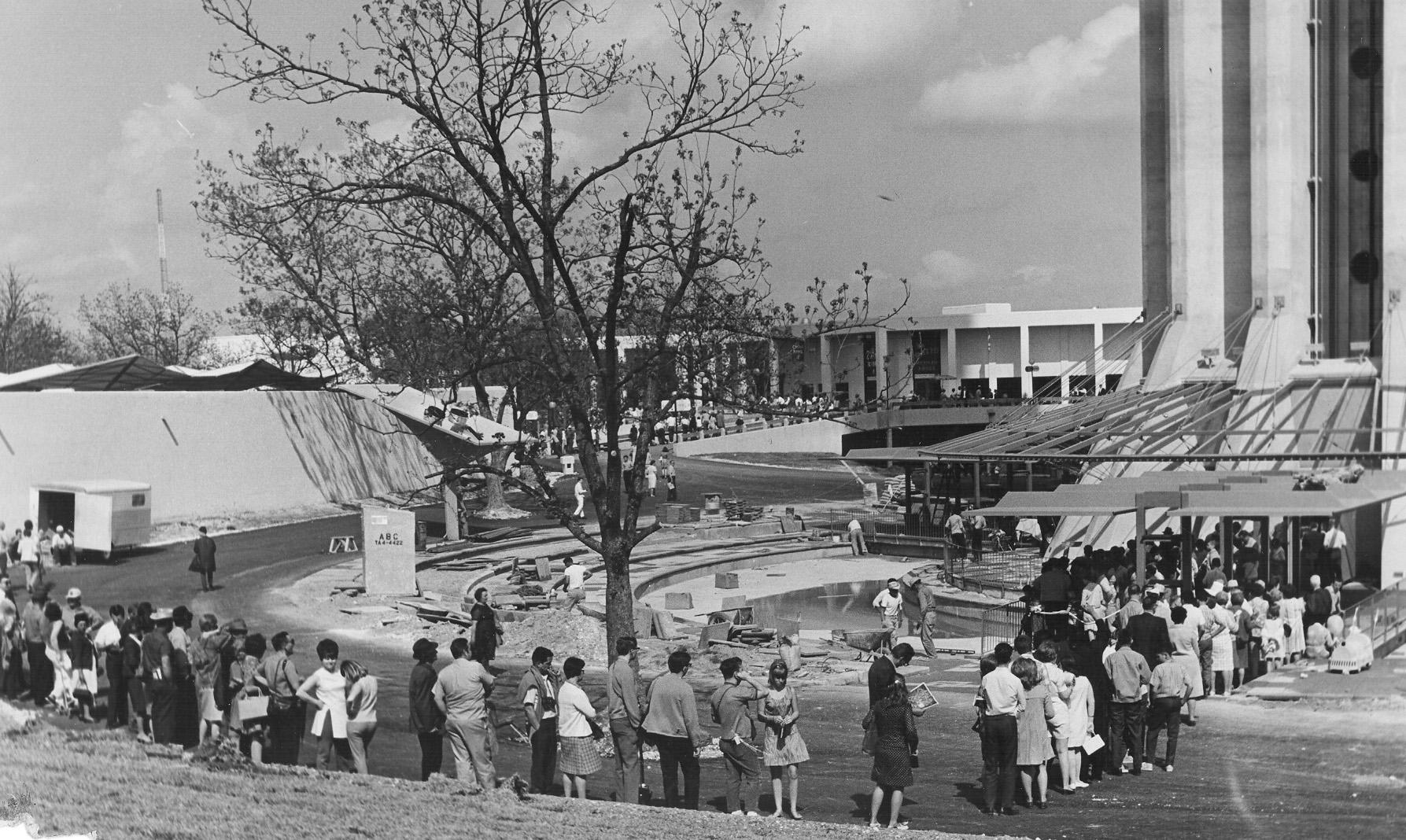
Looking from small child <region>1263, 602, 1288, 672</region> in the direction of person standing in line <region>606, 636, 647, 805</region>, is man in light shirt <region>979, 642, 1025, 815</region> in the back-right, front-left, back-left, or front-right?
front-left

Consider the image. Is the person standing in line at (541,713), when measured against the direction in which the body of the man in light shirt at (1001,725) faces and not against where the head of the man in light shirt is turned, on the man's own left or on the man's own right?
on the man's own left

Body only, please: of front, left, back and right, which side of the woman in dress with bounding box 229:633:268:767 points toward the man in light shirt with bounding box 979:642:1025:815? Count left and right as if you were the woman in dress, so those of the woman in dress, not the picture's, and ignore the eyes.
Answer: right

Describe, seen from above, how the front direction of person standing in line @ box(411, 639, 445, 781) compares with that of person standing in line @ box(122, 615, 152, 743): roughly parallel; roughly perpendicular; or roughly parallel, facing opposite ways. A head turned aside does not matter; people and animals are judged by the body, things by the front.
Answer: roughly parallel

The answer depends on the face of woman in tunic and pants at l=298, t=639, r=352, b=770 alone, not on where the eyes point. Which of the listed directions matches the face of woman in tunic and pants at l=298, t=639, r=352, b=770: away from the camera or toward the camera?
toward the camera

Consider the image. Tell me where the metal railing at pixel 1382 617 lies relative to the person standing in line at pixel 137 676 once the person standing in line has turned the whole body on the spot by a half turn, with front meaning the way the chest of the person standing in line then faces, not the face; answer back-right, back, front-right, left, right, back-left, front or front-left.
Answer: back

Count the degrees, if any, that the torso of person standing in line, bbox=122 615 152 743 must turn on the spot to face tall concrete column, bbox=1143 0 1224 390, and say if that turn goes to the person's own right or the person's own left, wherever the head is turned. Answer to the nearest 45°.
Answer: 0° — they already face it

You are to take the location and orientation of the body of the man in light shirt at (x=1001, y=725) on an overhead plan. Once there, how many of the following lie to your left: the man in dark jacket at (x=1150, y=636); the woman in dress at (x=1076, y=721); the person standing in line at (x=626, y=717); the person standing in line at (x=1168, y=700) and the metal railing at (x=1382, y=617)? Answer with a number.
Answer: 1

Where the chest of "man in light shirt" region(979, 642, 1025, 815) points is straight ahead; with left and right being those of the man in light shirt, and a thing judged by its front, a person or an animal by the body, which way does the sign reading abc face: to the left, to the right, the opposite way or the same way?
the opposite way

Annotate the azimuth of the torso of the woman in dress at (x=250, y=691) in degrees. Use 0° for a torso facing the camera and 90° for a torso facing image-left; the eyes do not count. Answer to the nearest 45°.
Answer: approximately 225°

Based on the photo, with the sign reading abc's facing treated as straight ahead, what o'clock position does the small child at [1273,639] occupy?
The small child is roughly at 10 o'clock from the sign reading abc.

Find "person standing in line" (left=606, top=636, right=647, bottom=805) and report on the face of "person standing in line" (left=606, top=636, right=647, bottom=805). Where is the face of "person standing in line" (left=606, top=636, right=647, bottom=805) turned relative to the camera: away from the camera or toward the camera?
away from the camera

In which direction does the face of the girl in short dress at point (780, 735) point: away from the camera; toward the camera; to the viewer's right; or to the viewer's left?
toward the camera

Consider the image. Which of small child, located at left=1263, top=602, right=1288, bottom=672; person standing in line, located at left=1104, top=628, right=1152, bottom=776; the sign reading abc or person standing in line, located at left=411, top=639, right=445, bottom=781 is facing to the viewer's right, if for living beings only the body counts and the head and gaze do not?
person standing in line, located at left=411, top=639, right=445, bottom=781

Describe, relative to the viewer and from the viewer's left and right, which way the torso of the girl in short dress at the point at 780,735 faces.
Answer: facing the viewer
